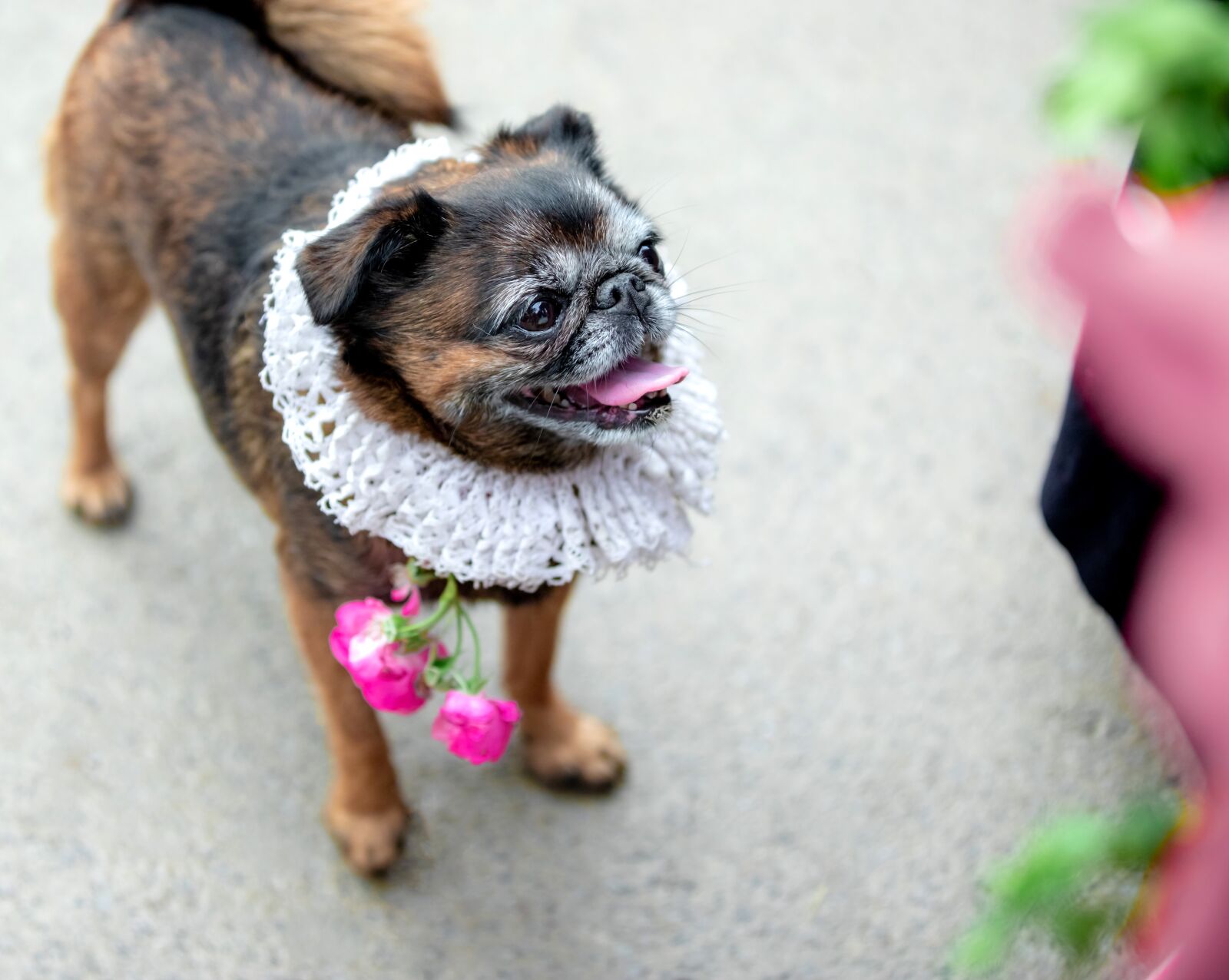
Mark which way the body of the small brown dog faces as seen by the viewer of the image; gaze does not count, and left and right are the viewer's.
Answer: facing the viewer and to the right of the viewer
